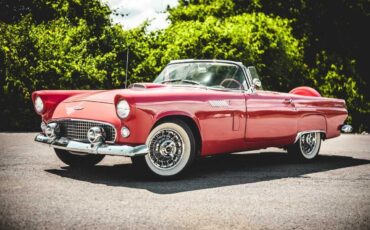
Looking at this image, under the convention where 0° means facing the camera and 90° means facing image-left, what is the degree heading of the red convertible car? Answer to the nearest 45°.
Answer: approximately 45°
